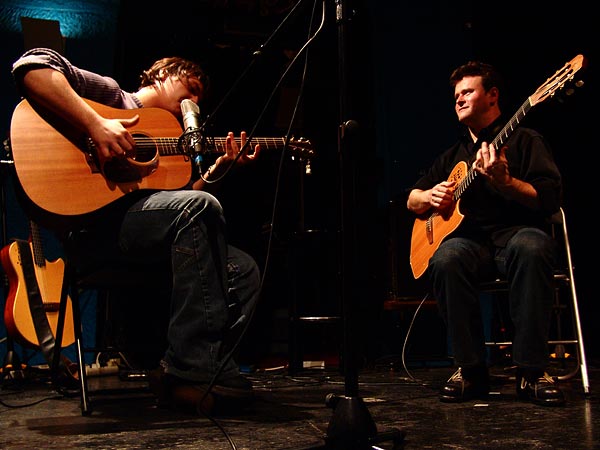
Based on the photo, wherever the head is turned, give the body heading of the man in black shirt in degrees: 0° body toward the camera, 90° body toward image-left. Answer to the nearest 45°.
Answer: approximately 0°

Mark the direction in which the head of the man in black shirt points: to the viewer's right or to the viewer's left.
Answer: to the viewer's left

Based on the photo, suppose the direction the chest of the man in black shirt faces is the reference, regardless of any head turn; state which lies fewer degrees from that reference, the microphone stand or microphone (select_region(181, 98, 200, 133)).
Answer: the microphone stand

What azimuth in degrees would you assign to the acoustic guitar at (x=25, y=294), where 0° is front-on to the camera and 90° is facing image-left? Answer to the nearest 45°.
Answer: approximately 315°
